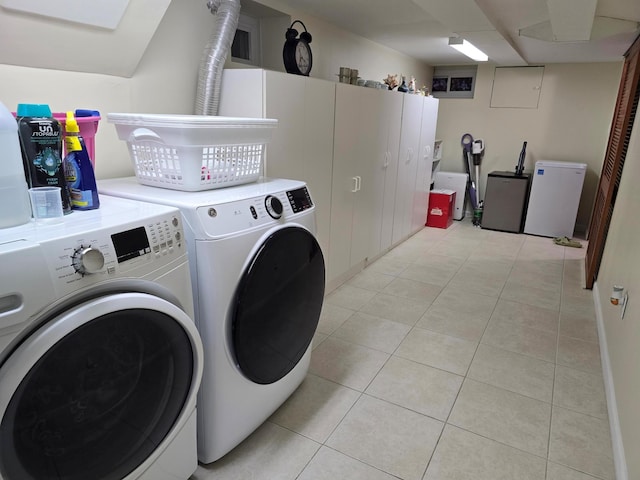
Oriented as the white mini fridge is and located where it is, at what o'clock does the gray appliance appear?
The gray appliance is roughly at 3 o'clock from the white mini fridge.

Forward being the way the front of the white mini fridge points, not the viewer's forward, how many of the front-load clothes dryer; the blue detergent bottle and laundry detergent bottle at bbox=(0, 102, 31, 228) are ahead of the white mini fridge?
3

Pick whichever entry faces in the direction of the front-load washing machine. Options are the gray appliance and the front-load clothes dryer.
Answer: the gray appliance

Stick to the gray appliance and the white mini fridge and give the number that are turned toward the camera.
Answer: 2

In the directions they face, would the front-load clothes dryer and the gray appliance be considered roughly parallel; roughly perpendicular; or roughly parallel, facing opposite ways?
roughly perpendicular

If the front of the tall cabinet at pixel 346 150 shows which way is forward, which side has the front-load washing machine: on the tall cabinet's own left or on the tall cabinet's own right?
on the tall cabinet's own right

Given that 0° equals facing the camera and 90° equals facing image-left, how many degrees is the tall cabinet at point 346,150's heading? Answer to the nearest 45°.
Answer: approximately 315°

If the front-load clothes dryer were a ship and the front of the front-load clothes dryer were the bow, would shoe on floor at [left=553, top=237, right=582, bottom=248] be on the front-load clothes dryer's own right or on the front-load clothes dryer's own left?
on the front-load clothes dryer's own left

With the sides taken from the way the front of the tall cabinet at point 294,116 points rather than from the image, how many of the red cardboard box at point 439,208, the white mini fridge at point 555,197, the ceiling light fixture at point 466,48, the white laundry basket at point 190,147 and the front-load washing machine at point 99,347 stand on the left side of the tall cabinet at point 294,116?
3

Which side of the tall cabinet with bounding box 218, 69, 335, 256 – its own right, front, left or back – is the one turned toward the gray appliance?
left

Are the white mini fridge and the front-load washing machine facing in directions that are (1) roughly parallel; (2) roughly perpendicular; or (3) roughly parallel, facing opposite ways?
roughly perpendicular
